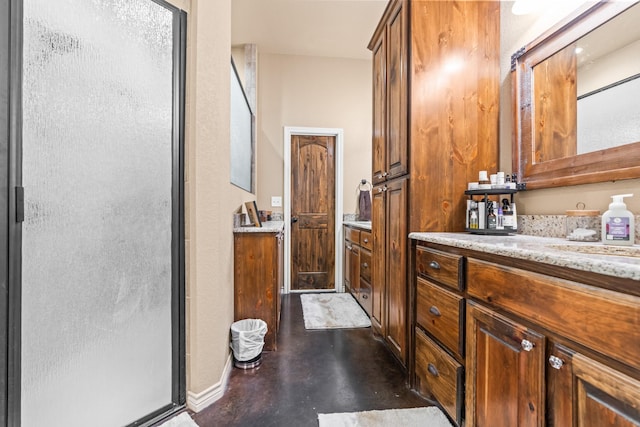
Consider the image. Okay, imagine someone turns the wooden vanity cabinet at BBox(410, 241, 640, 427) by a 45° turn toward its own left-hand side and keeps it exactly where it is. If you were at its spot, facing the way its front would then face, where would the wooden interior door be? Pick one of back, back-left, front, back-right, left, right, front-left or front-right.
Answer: back-right

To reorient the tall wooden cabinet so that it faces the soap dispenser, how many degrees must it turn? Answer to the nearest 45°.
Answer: approximately 135° to its left

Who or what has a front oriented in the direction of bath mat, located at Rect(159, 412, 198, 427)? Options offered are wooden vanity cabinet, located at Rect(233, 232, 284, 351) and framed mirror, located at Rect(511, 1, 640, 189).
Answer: the framed mirror

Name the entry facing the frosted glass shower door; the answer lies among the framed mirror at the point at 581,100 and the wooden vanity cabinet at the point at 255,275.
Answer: the framed mirror

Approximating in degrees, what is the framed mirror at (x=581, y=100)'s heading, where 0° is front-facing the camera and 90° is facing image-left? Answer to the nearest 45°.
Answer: approximately 45°

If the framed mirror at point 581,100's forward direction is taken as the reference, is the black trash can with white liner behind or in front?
in front

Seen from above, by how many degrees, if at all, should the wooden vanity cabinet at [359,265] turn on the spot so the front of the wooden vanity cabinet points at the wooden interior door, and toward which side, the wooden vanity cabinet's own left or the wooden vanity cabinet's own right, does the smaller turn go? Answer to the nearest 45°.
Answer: approximately 45° to the wooden vanity cabinet's own right

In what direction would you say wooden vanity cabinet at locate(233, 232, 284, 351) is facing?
to the viewer's right

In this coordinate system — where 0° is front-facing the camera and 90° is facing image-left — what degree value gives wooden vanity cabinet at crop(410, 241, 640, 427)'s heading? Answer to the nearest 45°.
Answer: approximately 45°

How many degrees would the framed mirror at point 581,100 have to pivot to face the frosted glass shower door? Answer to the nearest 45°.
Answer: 0° — it already faces it

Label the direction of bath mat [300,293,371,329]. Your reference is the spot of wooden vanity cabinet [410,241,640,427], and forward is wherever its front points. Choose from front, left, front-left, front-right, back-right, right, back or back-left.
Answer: right

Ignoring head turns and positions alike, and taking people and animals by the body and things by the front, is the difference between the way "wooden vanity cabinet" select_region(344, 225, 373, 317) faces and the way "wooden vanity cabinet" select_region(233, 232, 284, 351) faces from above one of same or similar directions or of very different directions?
very different directions

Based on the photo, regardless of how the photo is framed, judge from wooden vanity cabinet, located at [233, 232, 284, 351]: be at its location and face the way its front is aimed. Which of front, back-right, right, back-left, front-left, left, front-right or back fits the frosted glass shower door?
back-right

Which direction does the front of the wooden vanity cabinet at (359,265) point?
to the viewer's left

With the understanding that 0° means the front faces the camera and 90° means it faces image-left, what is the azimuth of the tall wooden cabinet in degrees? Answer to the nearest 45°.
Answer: approximately 90°
